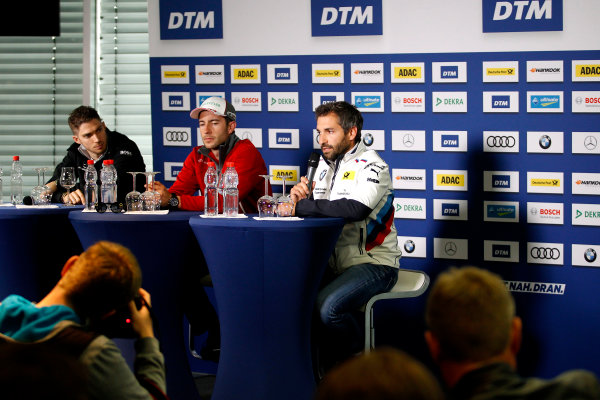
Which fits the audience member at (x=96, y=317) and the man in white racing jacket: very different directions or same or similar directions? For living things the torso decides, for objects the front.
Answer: very different directions

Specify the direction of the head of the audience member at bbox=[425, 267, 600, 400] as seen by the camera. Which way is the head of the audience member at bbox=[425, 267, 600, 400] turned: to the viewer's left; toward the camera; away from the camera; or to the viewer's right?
away from the camera

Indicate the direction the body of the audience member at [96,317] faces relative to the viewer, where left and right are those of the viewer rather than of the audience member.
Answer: facing away from the viewer and to the right of the viewer

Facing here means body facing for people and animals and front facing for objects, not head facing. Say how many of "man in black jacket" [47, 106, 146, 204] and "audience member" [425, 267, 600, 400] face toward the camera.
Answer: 1

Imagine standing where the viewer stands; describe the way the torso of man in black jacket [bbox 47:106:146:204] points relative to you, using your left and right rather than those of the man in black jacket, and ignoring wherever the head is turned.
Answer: facing the viewer

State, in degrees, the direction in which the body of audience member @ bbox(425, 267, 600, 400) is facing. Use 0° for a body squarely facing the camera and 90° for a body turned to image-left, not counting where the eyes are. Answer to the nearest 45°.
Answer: approximately 180°

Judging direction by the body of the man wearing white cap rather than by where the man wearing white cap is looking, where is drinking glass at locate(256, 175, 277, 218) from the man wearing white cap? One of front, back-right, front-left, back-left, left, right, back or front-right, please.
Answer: front-left

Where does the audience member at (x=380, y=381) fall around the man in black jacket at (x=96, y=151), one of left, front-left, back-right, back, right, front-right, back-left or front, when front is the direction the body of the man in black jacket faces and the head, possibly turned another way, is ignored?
front

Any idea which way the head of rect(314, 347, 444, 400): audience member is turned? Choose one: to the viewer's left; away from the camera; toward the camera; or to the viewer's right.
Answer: away from the camera

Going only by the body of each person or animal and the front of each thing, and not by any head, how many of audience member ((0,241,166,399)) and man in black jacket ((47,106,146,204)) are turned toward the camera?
1

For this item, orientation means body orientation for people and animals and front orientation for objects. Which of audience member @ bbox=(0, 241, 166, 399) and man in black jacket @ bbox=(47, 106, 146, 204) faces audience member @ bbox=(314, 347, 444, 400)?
the man in black jacket

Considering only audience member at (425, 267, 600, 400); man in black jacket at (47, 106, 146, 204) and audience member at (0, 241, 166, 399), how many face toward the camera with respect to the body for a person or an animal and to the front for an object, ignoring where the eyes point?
1

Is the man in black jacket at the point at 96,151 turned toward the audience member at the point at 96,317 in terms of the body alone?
yes

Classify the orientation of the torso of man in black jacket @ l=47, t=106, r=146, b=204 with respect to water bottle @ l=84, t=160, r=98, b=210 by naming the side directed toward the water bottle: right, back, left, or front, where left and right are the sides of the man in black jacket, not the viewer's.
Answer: front

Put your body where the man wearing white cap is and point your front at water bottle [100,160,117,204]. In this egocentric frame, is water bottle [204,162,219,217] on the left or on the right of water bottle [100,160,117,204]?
left

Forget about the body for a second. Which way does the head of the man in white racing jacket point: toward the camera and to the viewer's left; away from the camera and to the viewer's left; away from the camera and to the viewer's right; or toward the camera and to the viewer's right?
toward the camera and to the viewer's left

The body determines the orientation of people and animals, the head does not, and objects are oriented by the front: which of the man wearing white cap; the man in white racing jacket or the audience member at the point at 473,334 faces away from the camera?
the audience member
